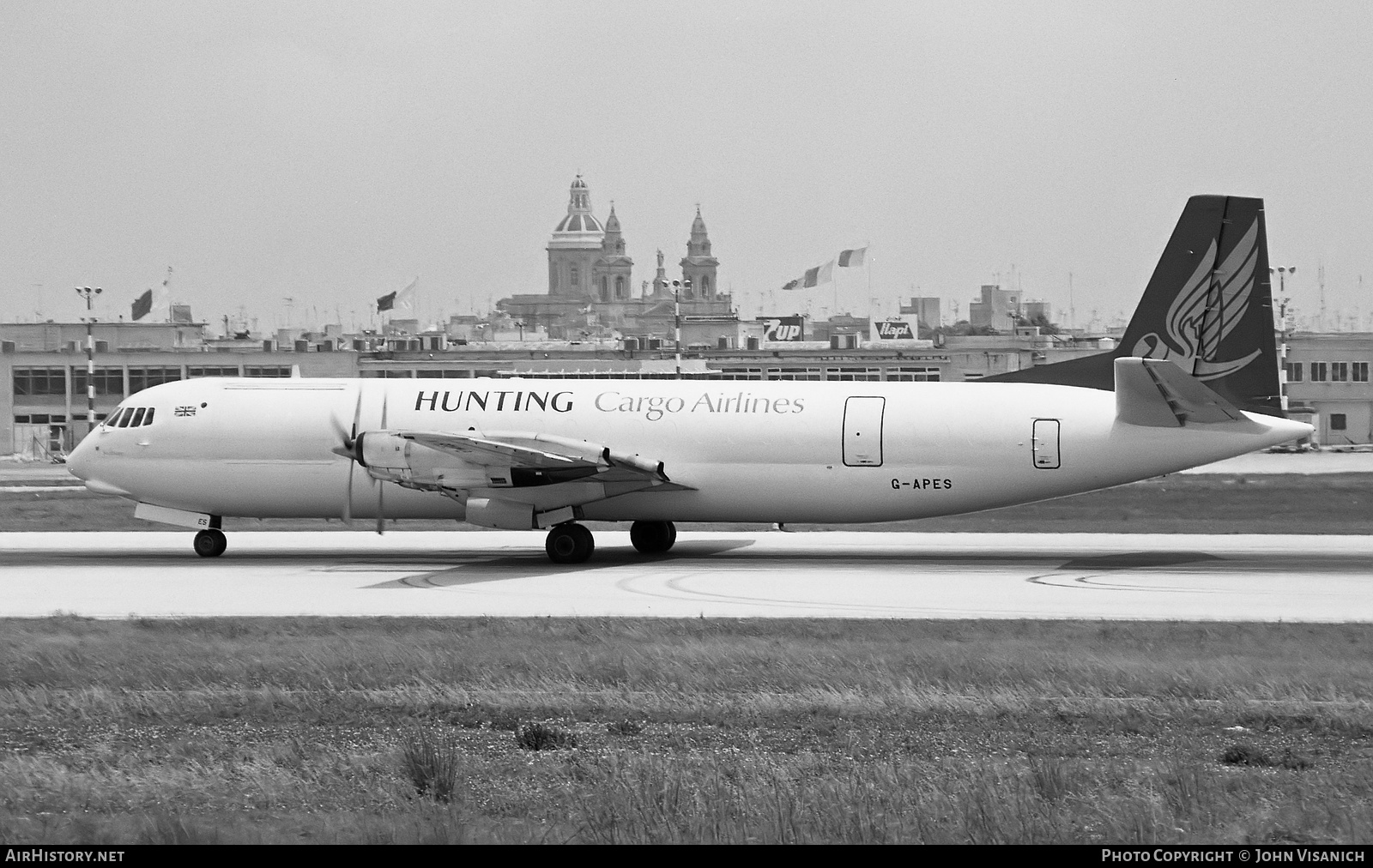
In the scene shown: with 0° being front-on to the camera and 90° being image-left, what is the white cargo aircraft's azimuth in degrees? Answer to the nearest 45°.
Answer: approximately 90°
